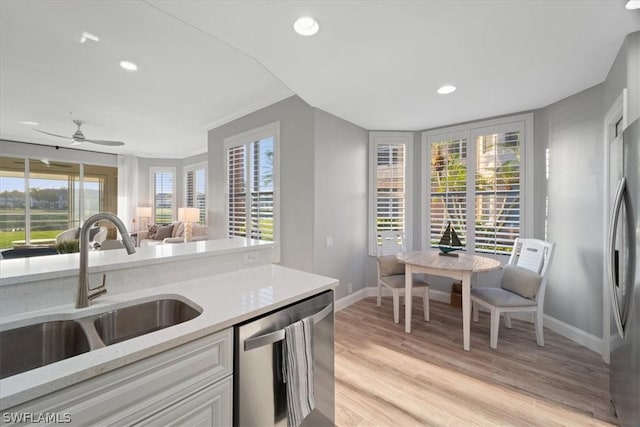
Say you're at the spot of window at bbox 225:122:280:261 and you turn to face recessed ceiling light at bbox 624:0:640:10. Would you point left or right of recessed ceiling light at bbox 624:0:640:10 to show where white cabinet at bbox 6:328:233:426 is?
right

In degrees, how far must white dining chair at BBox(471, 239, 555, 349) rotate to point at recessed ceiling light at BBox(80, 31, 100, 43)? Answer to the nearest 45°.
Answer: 0° — it already faces it

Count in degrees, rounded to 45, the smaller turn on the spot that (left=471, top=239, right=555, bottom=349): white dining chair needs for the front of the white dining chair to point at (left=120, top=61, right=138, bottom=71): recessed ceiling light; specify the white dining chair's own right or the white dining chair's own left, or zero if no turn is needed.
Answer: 0° — it already faces it

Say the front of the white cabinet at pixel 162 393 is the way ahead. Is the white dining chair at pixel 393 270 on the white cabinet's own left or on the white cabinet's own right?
on the white cabinet's own left

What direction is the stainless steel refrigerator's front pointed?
to the viewer's left

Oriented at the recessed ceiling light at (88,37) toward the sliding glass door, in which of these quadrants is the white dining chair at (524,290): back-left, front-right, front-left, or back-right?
back-right

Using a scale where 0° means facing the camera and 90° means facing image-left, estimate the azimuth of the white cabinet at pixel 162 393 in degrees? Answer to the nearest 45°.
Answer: approximately 315°

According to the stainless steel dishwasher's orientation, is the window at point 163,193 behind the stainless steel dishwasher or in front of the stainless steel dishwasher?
behind
